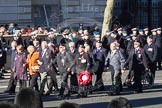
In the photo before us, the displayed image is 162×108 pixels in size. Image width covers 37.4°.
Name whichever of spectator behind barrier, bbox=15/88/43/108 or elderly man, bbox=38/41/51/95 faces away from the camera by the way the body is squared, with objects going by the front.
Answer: the spectator behind barrier

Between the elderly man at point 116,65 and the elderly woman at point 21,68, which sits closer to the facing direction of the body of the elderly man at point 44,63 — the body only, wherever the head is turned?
the elderly woman

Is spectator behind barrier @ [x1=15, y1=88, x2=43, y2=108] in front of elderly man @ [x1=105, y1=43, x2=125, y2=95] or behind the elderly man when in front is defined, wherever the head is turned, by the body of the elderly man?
in front

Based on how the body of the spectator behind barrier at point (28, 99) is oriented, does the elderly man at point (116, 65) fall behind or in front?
in front

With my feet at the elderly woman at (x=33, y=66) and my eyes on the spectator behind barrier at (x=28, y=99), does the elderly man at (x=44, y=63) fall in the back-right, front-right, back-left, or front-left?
back-left

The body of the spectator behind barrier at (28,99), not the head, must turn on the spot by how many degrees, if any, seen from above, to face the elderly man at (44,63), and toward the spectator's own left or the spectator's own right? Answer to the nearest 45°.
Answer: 0° — they already face them

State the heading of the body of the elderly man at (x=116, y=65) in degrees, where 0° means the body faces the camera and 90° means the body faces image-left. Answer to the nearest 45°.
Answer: approximately 45°

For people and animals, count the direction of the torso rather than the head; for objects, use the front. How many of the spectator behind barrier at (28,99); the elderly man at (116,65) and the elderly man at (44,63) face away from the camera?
1

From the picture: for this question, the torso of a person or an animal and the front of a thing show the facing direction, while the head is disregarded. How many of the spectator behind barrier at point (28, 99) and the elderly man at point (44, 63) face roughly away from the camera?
1

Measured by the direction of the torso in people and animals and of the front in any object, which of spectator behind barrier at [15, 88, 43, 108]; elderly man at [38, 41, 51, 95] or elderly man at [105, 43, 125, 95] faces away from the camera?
the spectator behind barrier

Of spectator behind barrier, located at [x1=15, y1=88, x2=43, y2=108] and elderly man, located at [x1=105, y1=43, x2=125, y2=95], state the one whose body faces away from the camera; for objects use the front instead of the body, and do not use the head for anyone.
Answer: the spectator behind barrier

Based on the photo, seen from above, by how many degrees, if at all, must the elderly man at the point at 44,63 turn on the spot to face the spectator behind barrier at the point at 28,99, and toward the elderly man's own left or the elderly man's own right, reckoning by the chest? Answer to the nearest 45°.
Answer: approximately 45° to the elderly man's own left

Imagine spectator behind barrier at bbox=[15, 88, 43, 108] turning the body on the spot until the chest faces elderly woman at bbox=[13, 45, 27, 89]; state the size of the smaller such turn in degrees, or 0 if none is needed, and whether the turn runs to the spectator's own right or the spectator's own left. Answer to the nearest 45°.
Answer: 0° — they already face them

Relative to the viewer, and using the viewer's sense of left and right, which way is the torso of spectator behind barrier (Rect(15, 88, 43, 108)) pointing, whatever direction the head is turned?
facing away from the viewer

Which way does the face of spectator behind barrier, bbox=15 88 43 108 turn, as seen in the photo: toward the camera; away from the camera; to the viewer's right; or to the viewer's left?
away from the camera
